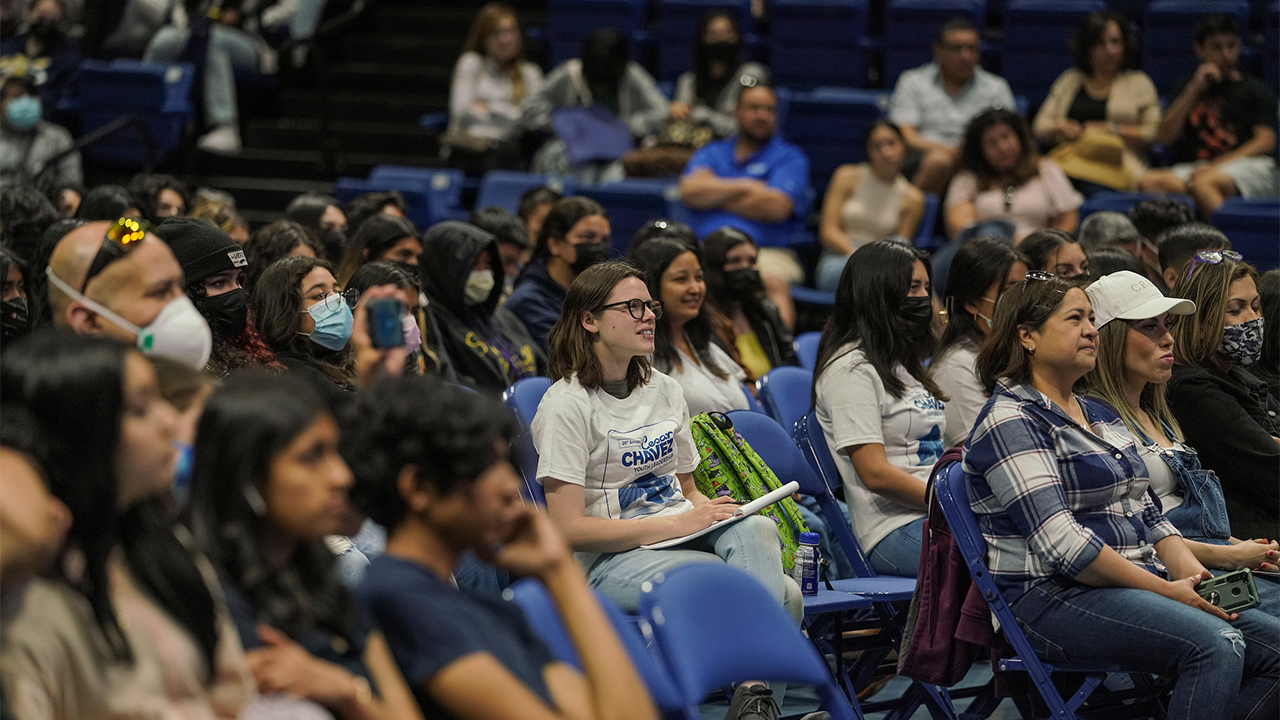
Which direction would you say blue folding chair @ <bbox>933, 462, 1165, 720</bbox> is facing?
to the viewer's right

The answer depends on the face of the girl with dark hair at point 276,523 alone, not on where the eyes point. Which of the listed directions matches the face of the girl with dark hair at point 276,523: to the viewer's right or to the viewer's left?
to the viewer's right

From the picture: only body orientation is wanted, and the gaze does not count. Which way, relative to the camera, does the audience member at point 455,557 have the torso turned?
to the viewer's right

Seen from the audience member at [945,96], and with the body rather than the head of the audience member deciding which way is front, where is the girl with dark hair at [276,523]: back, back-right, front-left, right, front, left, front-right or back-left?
front

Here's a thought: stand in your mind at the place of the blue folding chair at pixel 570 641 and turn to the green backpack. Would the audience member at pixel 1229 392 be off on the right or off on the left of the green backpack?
right

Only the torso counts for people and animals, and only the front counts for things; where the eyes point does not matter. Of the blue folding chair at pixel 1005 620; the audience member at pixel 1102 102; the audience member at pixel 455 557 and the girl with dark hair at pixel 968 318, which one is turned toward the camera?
the audience member at pixel 1102 102

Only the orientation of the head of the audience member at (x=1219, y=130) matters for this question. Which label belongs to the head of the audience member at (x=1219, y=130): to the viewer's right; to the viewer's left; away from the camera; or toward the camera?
toward the camera

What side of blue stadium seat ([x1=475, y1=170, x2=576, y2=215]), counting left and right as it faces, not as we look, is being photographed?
front

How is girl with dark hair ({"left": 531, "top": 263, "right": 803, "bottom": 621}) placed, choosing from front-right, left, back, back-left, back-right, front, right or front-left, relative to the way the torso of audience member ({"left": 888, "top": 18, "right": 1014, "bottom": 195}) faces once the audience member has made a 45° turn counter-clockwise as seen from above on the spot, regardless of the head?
front-right

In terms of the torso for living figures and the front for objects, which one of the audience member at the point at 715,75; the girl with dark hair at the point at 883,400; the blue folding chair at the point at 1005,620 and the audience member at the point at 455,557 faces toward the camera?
the audience member at the point at 715,75

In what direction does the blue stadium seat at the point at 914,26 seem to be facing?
toward the camera

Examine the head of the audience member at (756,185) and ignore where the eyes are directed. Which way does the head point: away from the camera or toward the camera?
toward the camera

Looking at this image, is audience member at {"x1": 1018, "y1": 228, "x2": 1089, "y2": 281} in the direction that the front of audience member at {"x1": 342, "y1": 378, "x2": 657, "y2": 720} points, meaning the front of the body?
no

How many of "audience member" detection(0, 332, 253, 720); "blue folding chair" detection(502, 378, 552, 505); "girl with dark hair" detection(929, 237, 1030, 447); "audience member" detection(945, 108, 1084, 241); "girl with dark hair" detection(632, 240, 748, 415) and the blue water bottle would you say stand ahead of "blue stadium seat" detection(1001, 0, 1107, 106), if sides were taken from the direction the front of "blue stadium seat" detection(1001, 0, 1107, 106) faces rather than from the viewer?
6

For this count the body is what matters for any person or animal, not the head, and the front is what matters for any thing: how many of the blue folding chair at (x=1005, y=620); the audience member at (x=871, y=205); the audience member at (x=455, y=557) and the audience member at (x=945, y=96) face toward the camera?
2

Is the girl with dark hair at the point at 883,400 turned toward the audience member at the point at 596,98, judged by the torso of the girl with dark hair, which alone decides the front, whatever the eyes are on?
no

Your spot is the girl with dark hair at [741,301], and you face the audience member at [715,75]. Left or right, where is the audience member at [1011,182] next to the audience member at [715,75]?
right

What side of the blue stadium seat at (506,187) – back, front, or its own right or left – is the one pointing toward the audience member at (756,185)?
left
